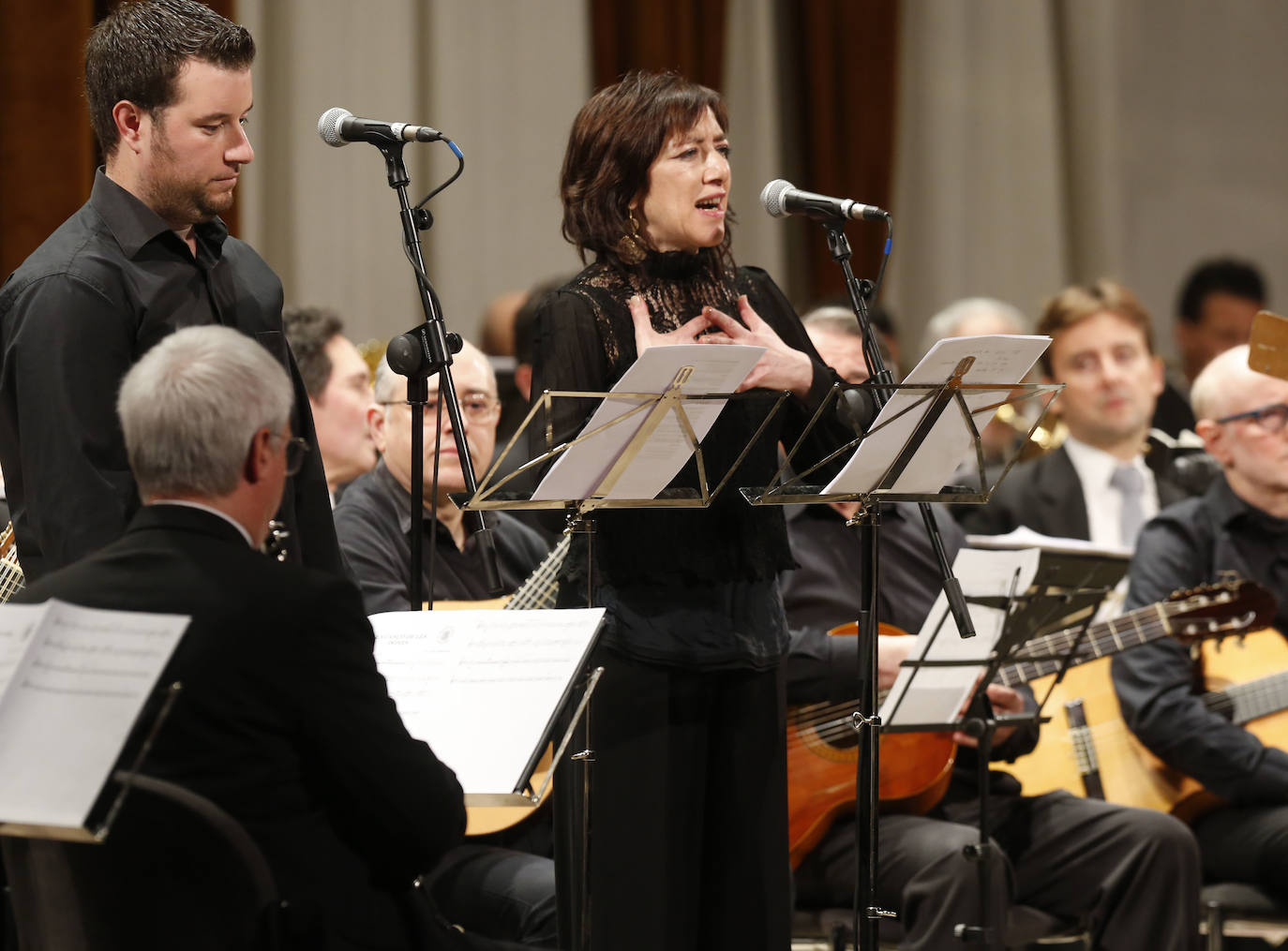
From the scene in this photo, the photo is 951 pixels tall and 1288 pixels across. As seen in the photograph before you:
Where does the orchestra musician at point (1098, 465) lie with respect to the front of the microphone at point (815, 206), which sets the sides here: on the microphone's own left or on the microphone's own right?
on the microphone's own right

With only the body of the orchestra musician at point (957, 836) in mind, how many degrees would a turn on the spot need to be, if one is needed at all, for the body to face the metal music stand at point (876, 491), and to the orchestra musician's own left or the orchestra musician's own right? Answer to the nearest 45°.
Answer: approximately 45° to the orchestra musician's own right

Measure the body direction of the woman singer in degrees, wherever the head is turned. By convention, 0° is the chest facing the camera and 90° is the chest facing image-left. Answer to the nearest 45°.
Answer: approximately 315°

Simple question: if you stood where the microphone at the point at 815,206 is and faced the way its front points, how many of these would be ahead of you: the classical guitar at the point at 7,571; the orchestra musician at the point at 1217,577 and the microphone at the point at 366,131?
2

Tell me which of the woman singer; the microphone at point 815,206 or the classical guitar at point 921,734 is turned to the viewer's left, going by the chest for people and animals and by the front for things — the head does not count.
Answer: the microphone

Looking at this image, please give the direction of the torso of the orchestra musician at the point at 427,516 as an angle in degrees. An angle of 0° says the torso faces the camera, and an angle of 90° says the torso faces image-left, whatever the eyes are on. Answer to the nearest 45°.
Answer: approximately 315°

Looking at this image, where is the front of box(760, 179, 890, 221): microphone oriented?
to the viewer's left

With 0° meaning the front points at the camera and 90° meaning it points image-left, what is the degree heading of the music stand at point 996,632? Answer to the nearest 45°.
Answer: approximately 135°

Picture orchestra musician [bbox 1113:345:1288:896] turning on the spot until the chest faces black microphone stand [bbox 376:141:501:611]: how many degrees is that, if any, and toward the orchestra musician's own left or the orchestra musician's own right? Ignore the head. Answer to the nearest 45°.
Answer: approximately 90° to the orchestra musician's own right
